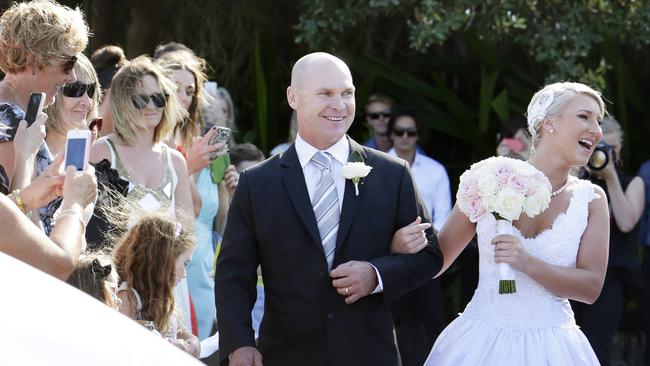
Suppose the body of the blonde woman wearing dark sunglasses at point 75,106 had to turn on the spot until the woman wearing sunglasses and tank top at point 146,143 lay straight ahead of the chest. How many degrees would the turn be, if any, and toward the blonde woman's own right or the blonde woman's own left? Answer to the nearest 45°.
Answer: approximately 90° to the blonde woman's own left

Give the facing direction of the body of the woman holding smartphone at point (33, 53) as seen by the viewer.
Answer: to the viewer's right

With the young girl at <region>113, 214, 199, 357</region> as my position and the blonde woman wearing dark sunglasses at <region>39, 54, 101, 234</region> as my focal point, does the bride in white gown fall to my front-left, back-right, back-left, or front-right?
back-right

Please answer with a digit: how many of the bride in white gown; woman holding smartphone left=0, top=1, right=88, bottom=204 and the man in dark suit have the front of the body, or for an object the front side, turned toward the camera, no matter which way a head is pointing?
2

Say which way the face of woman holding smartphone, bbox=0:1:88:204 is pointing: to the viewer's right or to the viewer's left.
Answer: to the viewer's right

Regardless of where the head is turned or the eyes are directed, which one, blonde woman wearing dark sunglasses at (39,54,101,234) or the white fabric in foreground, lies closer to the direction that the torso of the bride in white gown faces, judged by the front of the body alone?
the white fabric in foreground

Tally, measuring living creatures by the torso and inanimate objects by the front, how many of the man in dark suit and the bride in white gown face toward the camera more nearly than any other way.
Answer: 2

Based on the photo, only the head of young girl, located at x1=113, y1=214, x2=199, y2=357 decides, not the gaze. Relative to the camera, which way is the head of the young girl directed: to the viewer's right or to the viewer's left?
to the viewer's right

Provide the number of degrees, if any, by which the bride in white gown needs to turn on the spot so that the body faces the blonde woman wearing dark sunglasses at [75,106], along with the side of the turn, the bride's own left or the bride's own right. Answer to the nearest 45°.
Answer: approximately 90° to the bride's own right

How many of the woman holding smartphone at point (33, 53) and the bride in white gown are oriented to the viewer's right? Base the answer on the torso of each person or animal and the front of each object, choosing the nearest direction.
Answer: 1

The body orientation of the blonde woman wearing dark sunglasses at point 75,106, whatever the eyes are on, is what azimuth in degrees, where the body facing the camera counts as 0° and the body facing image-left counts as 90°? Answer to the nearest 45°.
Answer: approximately 315°

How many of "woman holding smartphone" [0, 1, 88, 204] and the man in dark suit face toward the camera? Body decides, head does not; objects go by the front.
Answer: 1
